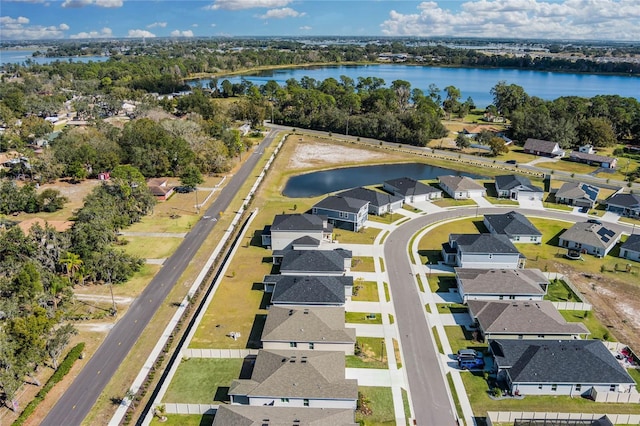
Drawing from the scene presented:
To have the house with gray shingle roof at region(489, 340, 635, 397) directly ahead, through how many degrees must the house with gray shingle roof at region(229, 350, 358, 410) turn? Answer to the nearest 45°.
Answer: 0° — it already faces it

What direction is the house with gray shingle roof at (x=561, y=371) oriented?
to the viewer's left

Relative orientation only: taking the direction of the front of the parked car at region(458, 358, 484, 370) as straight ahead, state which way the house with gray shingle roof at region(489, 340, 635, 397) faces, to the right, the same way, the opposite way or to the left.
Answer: the opposite way

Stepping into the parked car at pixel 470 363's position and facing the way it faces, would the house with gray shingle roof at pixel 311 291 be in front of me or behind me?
behind

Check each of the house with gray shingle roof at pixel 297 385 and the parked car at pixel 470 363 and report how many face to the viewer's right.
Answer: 2

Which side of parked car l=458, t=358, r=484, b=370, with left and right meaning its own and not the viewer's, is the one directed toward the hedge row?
back

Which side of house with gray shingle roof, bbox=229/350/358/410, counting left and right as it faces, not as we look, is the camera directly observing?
right

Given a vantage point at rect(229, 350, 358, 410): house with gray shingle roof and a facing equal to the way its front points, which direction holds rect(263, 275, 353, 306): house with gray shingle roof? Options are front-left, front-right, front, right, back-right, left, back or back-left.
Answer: left

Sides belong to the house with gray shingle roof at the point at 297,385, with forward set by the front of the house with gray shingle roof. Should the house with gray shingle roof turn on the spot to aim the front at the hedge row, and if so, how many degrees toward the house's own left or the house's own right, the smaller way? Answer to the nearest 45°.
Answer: approximately 180°

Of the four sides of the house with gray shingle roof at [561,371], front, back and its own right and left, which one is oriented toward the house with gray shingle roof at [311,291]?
front

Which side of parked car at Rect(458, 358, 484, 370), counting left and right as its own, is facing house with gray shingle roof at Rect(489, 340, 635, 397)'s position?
front

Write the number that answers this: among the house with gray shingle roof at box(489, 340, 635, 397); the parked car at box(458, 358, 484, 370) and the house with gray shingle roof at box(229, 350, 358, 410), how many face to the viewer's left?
1

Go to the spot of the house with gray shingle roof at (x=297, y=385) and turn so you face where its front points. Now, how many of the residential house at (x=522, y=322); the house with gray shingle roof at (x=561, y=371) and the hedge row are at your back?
1

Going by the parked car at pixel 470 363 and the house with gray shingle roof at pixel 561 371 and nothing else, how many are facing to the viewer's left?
1

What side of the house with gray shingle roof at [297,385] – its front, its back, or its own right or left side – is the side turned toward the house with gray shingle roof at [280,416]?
right

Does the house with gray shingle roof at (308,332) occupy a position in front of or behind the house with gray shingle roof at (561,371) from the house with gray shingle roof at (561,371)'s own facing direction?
in front

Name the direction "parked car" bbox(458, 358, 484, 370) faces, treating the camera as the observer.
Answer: facing to the right of the viewer
